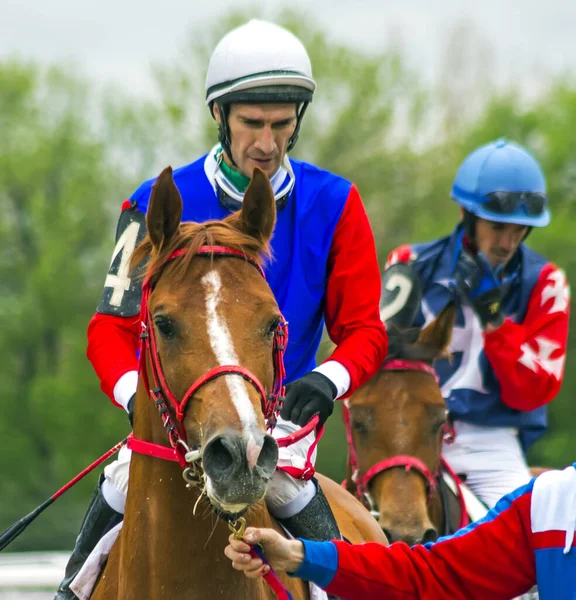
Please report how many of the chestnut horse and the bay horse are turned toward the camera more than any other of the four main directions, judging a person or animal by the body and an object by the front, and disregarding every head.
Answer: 2

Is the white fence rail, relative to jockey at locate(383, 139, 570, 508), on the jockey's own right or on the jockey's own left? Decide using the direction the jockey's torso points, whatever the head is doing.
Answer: on the jockey's own right

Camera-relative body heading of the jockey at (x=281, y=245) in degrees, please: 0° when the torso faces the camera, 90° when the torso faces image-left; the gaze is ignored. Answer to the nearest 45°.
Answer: approximately 0°

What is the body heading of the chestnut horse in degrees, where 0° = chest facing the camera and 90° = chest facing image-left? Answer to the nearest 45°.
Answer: approximately 0°

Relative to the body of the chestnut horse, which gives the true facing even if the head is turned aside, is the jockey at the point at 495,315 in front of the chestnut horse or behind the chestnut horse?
behind

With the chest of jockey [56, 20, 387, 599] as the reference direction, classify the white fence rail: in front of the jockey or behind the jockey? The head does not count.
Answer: behind
